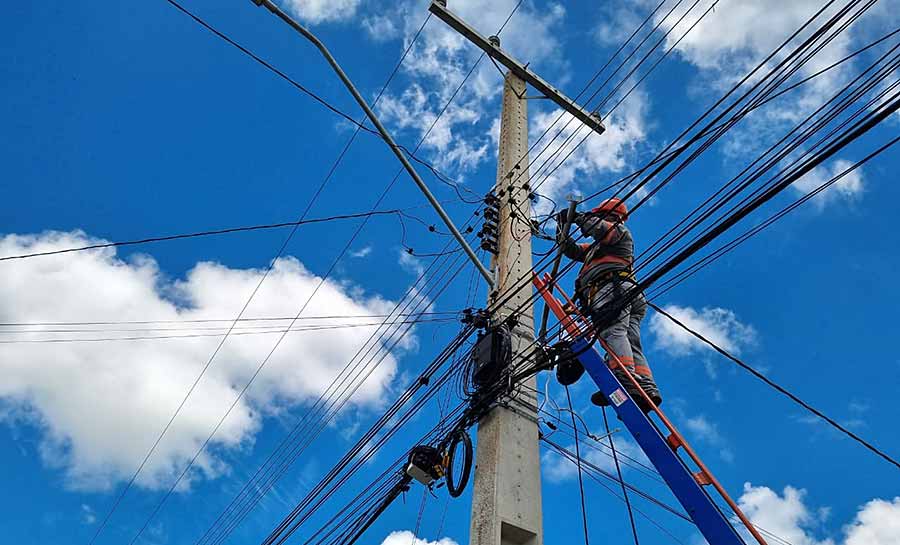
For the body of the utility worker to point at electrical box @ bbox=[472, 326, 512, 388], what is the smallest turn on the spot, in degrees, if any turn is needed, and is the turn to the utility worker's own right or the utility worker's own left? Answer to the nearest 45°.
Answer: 0° — they already face it

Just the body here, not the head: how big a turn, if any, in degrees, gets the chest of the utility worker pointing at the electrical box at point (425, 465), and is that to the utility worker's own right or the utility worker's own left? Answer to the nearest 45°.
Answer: approximately 45° to the utility worker's own right

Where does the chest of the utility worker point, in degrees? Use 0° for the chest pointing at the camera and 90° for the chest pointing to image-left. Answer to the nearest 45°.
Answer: approximately 90°

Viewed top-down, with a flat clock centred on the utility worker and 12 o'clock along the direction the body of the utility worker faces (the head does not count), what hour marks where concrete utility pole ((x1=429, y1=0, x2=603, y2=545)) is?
The concrete utility pole is roughly at 1 o'clock from the utility worker.
